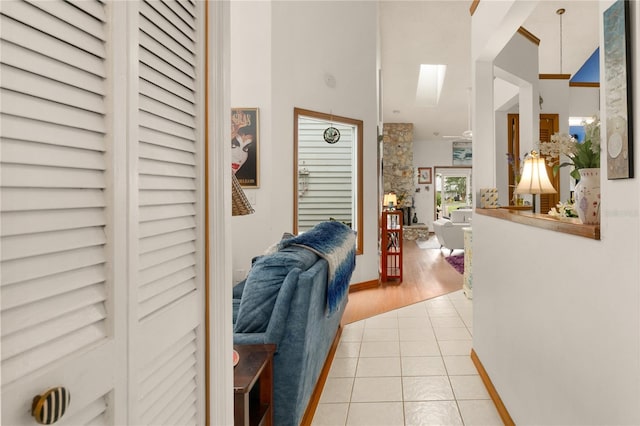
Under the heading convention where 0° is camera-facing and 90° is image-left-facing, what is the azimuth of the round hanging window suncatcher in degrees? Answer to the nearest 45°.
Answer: approximately 0°

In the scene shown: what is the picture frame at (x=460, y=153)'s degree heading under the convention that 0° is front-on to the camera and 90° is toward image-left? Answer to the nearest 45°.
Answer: approximately 0°

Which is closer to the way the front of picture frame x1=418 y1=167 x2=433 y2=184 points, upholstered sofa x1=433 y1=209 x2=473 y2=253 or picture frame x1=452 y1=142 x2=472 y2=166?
the upholstered sofa

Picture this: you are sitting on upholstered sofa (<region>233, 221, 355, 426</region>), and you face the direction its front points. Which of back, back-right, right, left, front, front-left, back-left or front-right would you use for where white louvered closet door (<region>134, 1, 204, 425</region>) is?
left

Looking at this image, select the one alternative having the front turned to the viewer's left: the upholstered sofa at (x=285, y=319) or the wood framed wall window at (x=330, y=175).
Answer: the upholstered sofa

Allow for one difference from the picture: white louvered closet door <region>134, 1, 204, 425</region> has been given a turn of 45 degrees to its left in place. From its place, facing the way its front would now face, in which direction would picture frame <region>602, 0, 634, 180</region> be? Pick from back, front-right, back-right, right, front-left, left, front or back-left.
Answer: front

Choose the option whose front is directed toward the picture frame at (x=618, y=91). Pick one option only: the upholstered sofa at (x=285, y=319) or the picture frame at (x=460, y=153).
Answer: the picture frame at (x=460, y=153)

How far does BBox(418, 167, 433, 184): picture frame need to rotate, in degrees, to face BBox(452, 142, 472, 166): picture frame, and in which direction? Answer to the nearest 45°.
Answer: approximately 90° to its left

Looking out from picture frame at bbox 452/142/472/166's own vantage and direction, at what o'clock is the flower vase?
The flower vase is roughly at 12 o'clock from the picture frame.

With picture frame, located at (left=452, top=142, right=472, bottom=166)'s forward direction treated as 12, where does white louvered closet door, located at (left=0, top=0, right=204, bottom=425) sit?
The white louvered closet door is roughly at 12 o'clock from the picture frame.

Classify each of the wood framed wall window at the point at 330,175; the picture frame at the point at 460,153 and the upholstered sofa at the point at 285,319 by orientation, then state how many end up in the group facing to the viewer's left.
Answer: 1

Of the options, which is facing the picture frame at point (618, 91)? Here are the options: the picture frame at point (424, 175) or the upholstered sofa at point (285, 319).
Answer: the picture frame at point (424, 175)
